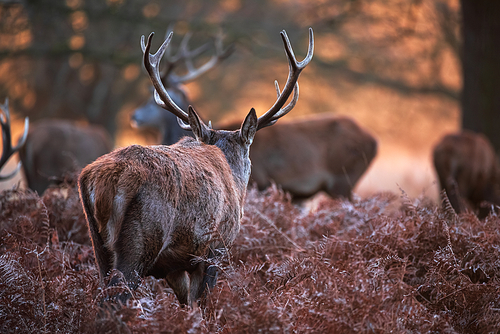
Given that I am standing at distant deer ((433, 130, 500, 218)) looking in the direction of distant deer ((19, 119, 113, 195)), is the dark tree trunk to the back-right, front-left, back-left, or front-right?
back-right

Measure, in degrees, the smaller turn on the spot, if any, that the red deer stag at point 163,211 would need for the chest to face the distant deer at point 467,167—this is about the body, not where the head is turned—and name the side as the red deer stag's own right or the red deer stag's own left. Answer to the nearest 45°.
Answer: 0° — it already faces it

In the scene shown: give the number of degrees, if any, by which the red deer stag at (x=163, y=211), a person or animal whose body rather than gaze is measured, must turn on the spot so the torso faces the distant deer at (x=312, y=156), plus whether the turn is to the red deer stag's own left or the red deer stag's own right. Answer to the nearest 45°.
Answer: approximately 45° to the red deer stag's own left

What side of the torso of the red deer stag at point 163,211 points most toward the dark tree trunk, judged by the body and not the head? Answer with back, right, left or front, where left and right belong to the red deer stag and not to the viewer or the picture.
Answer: front

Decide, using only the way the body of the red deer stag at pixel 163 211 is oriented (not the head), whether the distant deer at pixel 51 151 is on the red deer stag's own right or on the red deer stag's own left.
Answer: on the red deer stag's own left

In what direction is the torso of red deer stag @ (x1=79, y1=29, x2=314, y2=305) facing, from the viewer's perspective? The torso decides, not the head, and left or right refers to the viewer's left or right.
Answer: facing away from the viewer and to the right of the viewer

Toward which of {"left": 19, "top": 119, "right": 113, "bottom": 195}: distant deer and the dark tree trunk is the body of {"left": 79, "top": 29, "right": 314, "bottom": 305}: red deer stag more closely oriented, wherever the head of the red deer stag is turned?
the dark tree trunk
